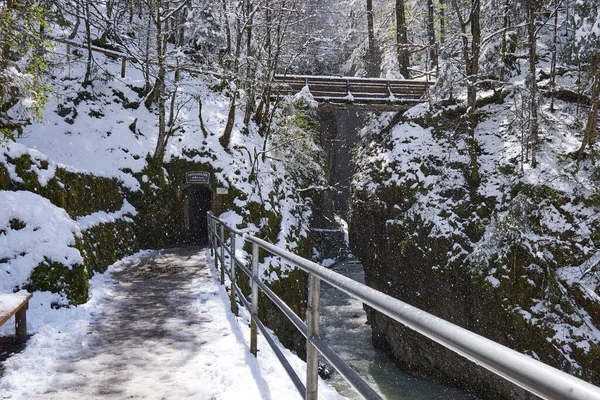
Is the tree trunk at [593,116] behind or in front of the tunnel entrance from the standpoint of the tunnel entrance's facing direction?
in front

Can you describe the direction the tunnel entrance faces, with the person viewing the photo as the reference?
facing the viewer

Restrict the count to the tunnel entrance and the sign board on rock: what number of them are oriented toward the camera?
2

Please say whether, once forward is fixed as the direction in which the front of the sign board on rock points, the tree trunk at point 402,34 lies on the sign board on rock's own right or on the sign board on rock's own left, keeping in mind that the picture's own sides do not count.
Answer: on the sign board on rock's own left

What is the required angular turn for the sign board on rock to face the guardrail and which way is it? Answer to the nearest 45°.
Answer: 0° — it already faces it

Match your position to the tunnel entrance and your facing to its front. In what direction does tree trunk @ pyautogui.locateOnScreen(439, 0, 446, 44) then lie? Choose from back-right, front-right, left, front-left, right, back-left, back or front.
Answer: left

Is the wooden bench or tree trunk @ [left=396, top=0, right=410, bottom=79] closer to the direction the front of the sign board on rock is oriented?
the wooden bench

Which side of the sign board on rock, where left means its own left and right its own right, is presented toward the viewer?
front

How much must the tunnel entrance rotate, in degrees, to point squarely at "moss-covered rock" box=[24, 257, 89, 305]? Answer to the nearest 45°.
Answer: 0° — it already faces it

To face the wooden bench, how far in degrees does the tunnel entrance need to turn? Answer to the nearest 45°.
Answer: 0° — it already faces it
